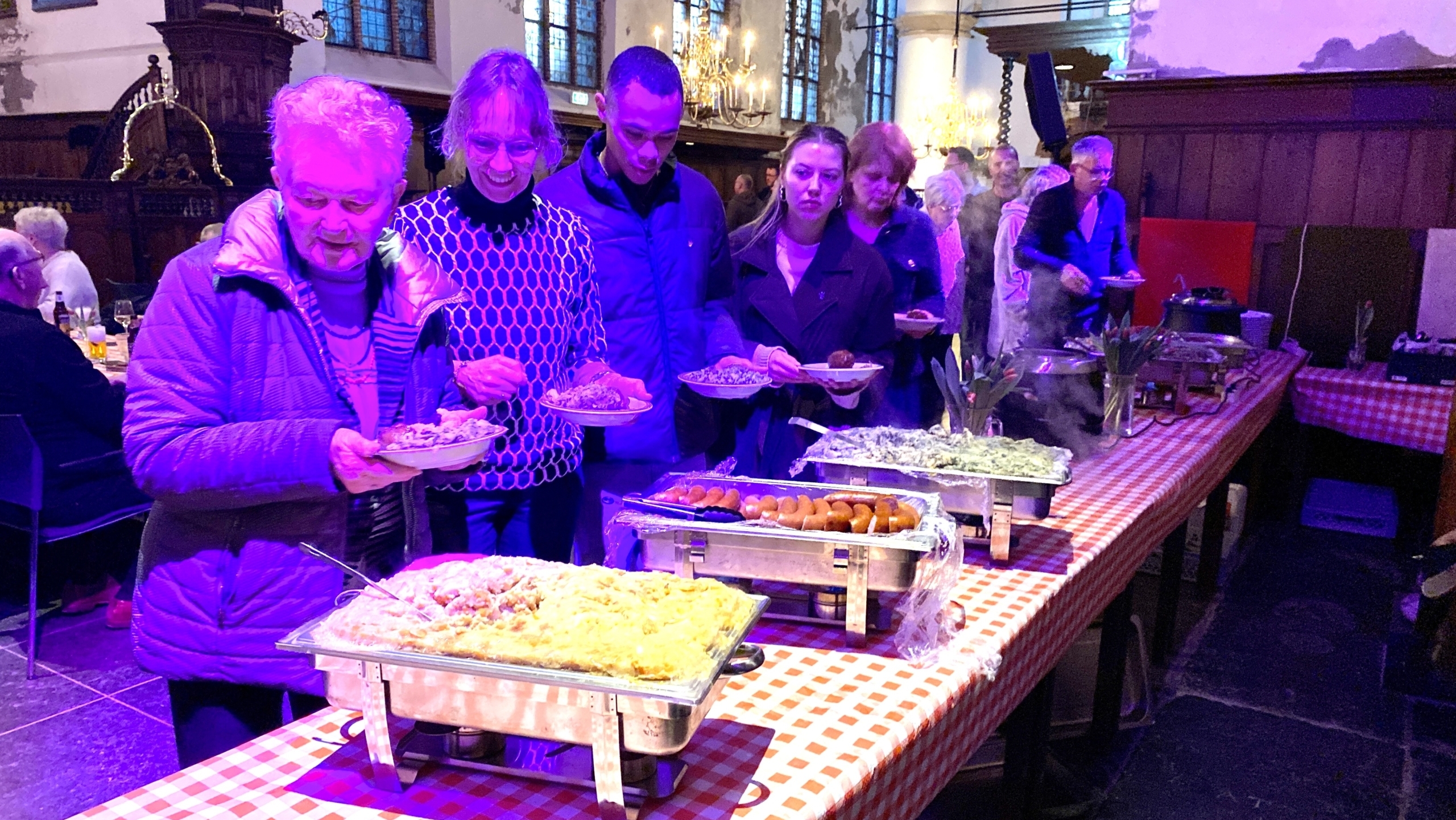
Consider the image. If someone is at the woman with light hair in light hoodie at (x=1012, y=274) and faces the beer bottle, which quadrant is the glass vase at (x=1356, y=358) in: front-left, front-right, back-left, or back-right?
back-left

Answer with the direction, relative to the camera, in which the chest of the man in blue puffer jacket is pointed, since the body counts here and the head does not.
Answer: toward the camera

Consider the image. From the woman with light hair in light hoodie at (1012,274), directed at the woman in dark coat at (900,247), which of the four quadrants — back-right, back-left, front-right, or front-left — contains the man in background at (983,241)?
back-right

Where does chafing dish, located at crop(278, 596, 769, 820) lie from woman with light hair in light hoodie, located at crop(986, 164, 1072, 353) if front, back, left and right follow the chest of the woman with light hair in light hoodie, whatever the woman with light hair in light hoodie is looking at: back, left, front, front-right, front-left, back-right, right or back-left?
right

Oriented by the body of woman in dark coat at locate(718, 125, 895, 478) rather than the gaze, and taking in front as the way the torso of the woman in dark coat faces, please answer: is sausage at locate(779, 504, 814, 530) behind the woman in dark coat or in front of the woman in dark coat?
in front

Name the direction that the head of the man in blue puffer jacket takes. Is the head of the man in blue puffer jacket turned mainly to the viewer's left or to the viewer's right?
to the viewer's right

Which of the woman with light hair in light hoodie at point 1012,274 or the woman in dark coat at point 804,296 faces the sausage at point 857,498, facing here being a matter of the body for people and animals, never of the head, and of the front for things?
the woman in dark coat

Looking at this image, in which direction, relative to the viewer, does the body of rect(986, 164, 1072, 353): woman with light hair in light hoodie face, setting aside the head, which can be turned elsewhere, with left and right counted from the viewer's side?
facing to the right of the viewer

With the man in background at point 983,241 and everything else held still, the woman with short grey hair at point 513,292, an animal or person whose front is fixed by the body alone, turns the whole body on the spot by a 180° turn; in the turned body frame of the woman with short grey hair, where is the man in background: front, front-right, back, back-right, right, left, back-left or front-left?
front-right

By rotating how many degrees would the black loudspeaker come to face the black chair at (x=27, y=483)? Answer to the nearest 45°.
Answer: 0° — it already faces it

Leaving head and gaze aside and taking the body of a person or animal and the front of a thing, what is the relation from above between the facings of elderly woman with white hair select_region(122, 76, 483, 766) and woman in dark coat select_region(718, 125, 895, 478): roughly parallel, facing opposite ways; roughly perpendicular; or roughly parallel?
roughly parallel

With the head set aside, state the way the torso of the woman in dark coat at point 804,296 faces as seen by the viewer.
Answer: toward the camera

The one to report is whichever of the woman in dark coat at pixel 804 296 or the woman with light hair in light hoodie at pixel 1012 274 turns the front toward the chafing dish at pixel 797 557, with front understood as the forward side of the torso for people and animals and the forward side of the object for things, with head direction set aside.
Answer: the woman in dark coat

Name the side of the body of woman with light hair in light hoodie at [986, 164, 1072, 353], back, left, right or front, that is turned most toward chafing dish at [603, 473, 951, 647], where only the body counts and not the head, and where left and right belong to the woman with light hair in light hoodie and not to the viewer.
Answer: right

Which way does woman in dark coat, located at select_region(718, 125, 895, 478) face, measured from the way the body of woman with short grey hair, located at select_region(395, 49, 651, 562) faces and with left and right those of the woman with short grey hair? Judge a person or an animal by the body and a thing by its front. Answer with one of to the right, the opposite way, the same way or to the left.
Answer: the same way

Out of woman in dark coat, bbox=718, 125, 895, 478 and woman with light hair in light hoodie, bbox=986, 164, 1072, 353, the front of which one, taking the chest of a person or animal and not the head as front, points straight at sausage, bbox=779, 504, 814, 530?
the woman in dark coat

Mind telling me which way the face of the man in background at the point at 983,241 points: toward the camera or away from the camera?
toward the camera

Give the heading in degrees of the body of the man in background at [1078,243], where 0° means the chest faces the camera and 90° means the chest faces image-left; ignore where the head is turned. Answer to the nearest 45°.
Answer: approximately 315°
